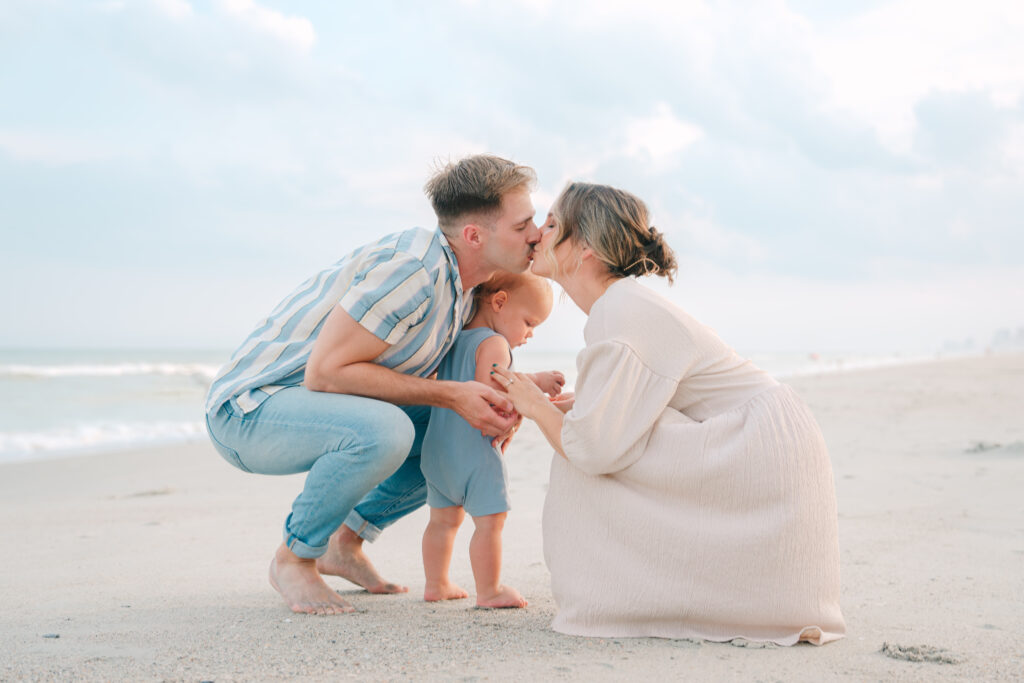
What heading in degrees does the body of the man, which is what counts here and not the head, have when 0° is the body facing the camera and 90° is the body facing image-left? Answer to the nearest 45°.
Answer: approximately 270°

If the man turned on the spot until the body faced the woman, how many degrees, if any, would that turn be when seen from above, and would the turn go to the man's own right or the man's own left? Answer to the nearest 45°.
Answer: approximately 45° to the man's own right

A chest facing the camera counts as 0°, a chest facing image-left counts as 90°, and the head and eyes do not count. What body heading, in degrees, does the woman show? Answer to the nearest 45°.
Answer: approximately 90°

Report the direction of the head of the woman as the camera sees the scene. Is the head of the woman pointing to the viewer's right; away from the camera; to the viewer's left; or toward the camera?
to the viewer's left

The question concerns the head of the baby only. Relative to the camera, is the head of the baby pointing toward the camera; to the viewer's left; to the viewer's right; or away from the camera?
to the viewer's right

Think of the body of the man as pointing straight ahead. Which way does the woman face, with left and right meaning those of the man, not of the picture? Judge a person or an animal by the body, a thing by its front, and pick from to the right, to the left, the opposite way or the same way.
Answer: the opposite way

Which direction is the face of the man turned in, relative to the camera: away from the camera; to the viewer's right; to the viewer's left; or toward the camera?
to the viewer's right

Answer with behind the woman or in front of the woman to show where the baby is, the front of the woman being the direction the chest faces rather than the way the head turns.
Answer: in front

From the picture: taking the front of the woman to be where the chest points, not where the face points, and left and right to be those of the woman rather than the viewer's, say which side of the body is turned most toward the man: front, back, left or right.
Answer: front

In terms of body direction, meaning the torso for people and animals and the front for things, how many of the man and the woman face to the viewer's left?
1
